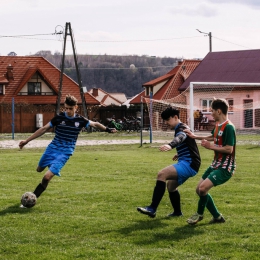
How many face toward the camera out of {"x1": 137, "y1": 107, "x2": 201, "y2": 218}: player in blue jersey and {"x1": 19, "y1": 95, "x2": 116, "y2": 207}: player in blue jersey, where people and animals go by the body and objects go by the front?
1

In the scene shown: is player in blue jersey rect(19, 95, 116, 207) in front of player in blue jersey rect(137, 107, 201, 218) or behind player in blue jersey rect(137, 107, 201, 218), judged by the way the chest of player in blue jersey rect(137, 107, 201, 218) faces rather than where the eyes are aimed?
in front

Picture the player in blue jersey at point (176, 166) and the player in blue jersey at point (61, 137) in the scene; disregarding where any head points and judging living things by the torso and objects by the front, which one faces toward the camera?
the player in blue jersey at point (61, 137)

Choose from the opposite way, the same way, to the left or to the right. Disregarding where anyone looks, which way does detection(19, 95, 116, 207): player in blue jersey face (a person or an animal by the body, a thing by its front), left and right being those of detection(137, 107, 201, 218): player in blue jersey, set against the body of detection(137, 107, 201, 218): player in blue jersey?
to the left

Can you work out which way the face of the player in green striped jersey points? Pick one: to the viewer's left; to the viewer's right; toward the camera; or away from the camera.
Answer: to the viewer's left

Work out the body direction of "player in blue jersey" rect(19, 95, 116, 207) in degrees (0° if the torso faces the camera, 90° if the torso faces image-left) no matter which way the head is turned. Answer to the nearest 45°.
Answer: approximately 0°

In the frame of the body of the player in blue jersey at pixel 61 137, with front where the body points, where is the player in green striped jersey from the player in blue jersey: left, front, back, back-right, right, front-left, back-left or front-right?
front-left

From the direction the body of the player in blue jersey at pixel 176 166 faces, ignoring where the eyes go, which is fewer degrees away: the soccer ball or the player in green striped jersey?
the soccer ball

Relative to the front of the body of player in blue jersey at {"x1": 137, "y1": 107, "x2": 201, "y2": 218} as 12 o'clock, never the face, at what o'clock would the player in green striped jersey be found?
The player in green striped jersey is roughly at 7 o'clock from the player in blue jersey.

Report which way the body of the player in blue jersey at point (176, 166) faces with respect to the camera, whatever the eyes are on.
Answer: to the viewer's left

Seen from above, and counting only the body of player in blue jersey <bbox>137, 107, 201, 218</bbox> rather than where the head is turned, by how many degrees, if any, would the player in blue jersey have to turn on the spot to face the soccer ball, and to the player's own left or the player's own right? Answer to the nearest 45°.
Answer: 0° — they already face it
